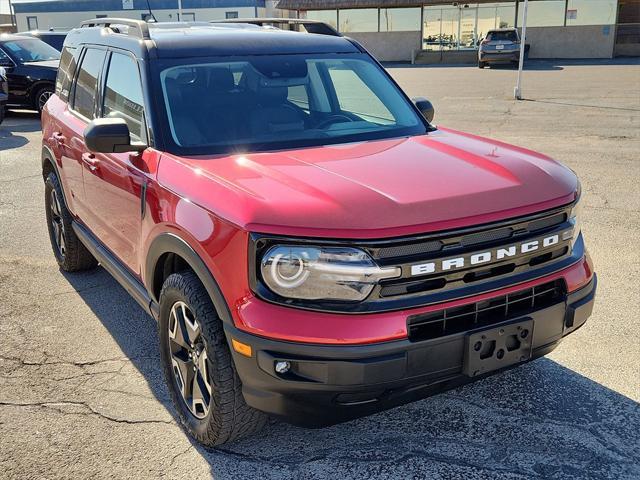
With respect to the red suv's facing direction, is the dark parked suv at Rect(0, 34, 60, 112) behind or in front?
behind

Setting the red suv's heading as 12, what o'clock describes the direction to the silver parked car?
The silver parked car is roughly at 8 o'clock from the red suv.

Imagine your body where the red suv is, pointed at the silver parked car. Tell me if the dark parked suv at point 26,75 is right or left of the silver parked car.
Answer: left

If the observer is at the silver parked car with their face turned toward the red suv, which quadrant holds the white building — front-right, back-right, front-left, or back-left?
back-right

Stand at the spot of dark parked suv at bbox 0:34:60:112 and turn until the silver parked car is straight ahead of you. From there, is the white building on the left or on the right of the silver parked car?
left

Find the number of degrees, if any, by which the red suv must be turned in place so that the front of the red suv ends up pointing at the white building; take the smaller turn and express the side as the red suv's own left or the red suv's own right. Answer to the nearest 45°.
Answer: approximately 135° to the red suv's own left

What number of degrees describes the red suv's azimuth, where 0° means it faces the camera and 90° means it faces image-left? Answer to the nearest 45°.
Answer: approximately 315°
